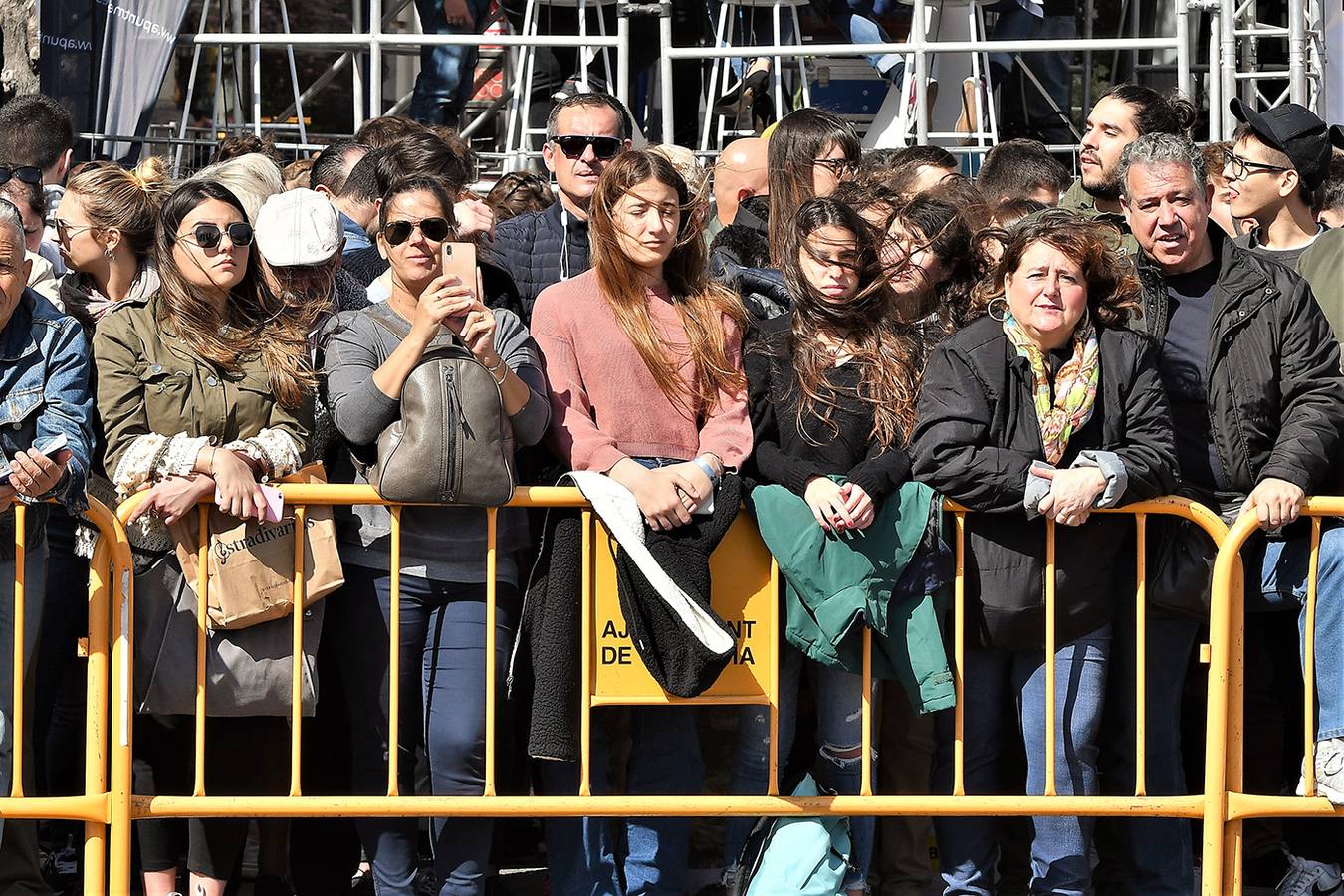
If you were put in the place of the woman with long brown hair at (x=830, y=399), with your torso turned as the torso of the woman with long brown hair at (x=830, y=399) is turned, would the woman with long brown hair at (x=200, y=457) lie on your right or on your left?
on your right

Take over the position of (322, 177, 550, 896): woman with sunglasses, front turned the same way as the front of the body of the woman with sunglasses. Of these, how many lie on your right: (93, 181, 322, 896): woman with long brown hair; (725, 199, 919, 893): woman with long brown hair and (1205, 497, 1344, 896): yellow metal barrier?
1

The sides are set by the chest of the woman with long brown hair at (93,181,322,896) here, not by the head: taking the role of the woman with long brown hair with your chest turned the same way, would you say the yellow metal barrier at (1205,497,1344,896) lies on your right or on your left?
on your left

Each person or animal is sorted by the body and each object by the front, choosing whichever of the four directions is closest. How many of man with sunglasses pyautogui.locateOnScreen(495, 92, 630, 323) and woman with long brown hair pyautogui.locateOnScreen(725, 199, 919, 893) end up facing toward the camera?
2

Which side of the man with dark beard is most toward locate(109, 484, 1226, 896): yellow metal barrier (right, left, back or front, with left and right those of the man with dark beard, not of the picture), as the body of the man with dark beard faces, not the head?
front

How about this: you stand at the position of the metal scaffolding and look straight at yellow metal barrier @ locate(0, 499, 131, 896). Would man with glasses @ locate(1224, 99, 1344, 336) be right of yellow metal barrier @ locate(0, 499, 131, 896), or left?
left

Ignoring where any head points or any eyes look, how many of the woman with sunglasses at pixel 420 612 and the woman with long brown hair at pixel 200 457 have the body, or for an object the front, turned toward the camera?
2
